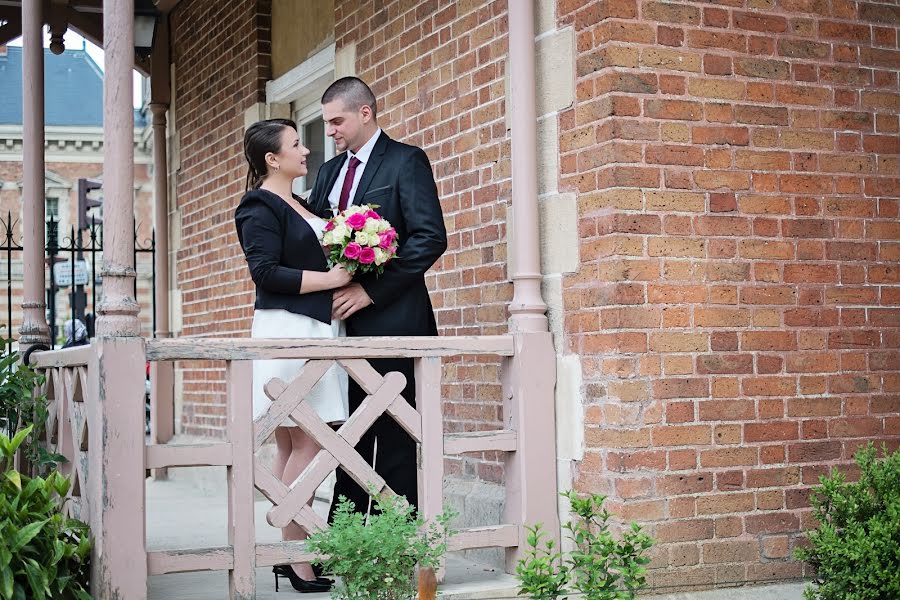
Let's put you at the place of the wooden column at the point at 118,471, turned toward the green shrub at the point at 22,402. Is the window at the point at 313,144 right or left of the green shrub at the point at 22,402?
right

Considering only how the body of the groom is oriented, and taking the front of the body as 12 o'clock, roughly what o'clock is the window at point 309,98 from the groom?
The window is roughly at 4 o'clock from the groom.

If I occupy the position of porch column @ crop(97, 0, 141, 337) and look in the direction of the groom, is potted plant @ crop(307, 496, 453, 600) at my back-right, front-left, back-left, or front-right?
front-right

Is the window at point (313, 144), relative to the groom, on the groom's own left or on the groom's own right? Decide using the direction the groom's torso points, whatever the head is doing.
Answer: on the groom's own right
